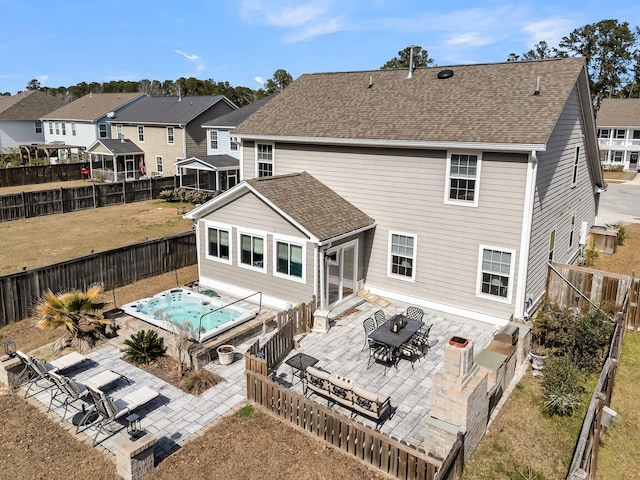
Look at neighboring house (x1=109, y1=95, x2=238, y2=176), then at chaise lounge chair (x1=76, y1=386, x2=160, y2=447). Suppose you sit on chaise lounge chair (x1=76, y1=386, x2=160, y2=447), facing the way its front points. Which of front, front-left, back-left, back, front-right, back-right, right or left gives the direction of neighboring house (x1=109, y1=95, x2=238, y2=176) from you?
front-left

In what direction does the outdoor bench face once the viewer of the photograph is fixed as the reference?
facing away from the viewer and to the right of the viewer

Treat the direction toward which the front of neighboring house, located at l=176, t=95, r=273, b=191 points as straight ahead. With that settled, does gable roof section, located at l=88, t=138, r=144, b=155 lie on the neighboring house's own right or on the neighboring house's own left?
on the neighboring house's own left

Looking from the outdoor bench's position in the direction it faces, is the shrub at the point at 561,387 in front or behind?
in front

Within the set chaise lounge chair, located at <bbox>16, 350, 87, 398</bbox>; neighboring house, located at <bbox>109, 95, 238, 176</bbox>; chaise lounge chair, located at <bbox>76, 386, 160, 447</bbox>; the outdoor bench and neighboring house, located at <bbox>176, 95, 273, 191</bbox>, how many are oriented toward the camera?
0

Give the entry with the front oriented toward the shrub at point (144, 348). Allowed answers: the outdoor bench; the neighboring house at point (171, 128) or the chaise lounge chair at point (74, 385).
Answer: the chaise lounge chair

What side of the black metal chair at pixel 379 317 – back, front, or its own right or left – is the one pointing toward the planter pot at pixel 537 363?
front

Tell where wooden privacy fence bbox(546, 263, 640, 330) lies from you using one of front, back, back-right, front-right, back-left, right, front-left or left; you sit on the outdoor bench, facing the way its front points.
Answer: front

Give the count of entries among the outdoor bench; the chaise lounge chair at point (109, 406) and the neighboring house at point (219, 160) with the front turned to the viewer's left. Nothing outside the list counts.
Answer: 0

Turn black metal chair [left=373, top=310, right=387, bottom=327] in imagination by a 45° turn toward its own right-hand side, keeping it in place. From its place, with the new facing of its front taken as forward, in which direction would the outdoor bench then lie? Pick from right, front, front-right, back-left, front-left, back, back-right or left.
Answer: front

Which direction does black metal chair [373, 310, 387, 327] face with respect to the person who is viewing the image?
facing the viewer and to the right of the viewer

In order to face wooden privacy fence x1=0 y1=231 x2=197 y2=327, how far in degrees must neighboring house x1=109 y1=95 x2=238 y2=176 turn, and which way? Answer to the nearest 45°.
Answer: approximately 135° to its right

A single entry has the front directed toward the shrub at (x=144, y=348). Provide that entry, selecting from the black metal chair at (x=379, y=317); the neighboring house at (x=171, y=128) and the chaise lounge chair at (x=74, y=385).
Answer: the chaise lounge chair

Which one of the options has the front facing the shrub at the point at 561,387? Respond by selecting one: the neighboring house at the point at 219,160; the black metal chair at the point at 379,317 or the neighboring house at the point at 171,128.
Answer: the black metal chair

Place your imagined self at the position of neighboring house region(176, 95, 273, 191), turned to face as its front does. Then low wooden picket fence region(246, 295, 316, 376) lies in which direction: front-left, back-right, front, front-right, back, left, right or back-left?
back-right

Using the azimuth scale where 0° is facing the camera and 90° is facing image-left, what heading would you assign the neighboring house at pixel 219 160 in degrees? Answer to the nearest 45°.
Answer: approximately 225°
